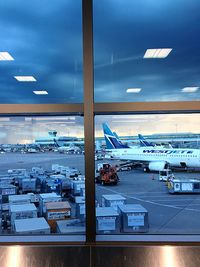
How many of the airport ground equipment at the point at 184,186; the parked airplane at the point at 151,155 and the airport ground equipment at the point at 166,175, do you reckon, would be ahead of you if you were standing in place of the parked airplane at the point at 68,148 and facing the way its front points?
3

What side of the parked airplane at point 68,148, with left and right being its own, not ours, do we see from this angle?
right

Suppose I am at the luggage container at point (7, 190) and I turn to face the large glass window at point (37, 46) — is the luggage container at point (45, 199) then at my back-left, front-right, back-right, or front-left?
front-left

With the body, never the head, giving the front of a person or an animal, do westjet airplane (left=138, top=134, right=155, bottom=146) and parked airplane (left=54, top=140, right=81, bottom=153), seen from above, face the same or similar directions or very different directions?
same or similar directions

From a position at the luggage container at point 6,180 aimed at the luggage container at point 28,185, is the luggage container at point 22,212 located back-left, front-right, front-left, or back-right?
front-right

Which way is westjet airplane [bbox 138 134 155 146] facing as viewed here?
to the viewer's right

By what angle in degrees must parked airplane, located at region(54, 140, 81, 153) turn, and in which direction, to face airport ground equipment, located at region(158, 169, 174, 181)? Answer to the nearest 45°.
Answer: approximately 90° to its right

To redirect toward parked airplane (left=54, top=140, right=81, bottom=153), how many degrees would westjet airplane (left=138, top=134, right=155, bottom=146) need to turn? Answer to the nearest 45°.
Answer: approximately 180°
